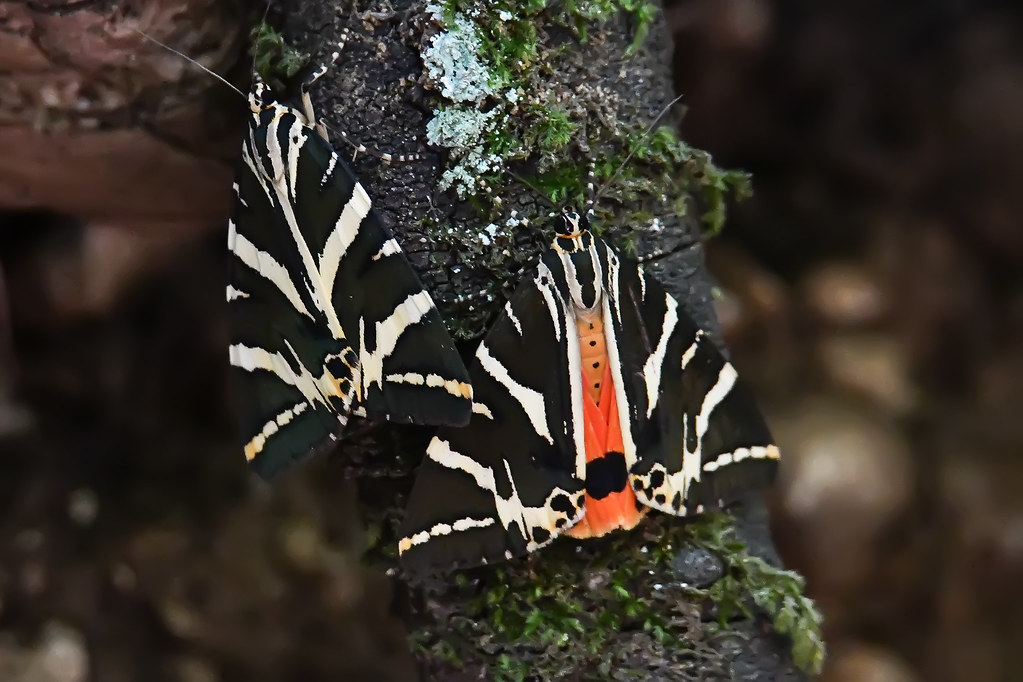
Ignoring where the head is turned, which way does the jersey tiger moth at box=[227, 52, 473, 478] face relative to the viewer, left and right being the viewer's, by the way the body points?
facing away from the viewer

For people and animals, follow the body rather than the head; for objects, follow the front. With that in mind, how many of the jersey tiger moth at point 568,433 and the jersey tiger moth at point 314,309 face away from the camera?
2

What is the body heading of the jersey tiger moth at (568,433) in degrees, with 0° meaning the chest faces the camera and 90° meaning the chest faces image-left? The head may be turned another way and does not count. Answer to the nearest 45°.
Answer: approximately 180°
